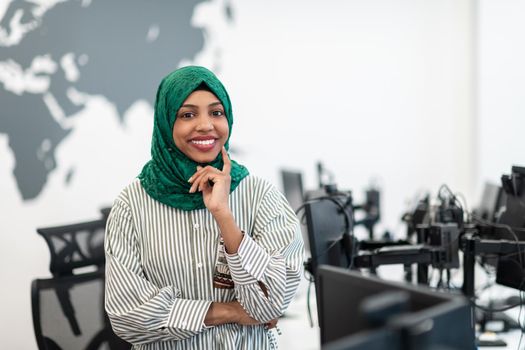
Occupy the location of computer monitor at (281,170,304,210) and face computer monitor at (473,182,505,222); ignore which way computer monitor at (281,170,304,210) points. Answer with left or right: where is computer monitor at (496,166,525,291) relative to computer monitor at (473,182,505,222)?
right

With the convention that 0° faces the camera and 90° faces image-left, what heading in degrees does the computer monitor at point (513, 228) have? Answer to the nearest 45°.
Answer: approximately 225°

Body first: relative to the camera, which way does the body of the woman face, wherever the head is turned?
toward the camera

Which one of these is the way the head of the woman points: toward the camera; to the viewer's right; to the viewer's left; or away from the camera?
toward the camera

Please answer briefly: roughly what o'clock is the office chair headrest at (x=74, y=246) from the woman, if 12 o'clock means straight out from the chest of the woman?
The office chair headrest is roughly at 5 o'clock from the woman.

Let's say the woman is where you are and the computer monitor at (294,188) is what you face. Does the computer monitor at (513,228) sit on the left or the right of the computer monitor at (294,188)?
right

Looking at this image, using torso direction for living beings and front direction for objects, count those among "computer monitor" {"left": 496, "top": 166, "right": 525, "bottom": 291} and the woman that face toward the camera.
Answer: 1

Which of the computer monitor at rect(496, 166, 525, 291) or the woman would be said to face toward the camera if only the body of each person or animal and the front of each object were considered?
the woman
